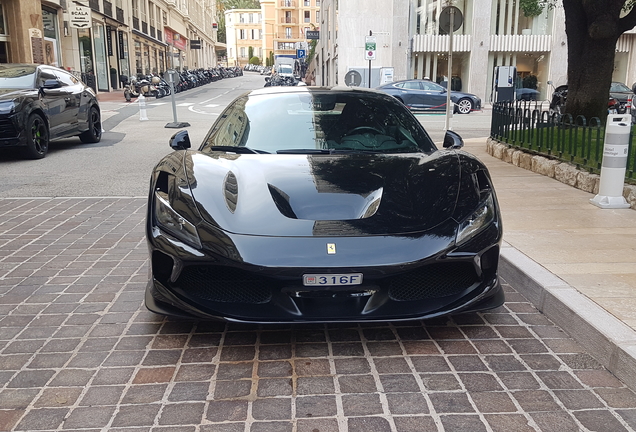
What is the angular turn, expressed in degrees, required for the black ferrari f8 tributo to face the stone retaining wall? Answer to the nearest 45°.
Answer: approximately 135° to its left

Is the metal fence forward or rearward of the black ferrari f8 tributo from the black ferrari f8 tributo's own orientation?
rearward

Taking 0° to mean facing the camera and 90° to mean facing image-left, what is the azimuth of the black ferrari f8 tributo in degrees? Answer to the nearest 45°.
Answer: approximately 0°

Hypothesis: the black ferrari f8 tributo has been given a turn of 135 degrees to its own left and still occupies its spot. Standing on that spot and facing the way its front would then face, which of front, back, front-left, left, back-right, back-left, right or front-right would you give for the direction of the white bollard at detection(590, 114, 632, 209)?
front
